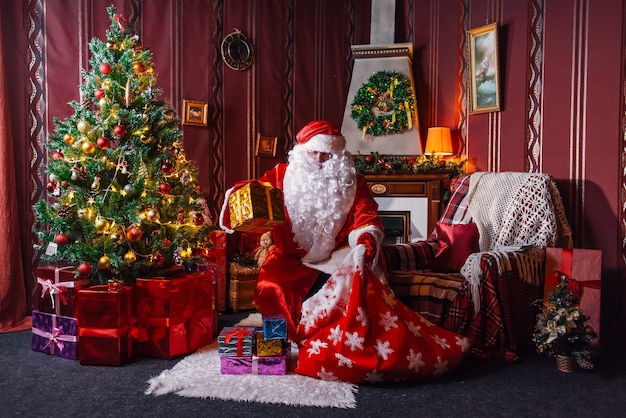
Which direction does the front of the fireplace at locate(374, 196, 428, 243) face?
toward the camera

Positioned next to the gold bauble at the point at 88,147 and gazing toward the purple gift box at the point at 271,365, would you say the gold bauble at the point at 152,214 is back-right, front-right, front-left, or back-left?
front-left

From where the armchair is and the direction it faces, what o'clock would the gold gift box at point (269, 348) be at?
The gold gift box is roughly at 12 o'clock from the armchair.

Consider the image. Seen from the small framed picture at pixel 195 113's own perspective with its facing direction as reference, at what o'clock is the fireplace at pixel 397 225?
The fireplace is roughly at 9 o'clock from the small framed picture.

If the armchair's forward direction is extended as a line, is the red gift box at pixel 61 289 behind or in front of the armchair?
in front

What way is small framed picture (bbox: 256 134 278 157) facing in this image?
toward the camera

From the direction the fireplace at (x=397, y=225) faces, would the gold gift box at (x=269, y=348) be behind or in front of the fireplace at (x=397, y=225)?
in front

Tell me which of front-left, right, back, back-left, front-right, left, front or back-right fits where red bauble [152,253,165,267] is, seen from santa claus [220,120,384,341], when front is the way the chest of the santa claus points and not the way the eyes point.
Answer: right

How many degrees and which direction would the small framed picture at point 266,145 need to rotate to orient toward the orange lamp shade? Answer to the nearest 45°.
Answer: approximately 90° to its left

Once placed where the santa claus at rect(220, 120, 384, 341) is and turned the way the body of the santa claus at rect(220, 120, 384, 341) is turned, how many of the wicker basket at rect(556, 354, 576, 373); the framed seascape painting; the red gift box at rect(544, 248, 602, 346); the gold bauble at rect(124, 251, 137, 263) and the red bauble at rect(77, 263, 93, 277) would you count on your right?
2

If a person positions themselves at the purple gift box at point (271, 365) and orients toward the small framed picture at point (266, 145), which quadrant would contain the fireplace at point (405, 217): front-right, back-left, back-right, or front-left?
front-right

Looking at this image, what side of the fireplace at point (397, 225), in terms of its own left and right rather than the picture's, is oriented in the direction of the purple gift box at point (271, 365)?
front

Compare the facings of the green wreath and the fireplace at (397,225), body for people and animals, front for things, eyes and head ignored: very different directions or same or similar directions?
same or similar directions

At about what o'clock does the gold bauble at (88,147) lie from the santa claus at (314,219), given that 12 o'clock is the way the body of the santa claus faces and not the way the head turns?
The gold bauble is roughly at 3 o'clock from the santa claus.

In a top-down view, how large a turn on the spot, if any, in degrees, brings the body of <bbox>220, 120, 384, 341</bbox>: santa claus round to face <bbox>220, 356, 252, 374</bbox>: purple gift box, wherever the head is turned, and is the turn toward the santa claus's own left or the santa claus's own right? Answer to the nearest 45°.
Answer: approximately 45° to the santa claus's own right

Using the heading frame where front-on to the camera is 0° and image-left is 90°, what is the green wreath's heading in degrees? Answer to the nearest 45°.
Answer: approximately 0°

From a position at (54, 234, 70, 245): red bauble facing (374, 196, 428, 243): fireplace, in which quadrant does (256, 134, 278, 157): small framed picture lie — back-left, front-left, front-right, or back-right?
front-left

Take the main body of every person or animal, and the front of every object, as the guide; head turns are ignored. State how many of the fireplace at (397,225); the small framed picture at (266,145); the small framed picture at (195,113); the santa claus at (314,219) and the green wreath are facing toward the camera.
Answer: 5

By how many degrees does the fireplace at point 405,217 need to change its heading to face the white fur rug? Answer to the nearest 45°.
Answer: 0° — it already faces it
